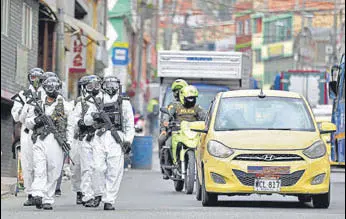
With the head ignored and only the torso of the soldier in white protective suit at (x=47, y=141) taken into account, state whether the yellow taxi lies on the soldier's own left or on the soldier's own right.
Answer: on the soldier's own left

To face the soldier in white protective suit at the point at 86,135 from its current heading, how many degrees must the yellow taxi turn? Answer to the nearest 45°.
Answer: approximately 90° to its right

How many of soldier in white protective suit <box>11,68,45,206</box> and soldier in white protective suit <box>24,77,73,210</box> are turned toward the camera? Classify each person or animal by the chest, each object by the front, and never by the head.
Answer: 2

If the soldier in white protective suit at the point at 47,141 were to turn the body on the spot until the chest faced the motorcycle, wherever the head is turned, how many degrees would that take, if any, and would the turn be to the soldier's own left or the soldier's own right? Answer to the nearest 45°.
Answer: approximately 135° to the soldier's own left

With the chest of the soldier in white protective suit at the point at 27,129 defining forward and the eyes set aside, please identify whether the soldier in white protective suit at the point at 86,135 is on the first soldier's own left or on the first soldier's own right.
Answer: on the first soldier's own left

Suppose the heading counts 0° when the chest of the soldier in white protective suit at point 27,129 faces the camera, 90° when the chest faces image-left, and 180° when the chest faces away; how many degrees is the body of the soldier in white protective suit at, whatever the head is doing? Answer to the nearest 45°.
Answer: approximately 0°
